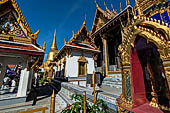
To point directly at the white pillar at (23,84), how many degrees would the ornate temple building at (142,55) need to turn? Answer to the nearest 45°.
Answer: approximately 45° to its right

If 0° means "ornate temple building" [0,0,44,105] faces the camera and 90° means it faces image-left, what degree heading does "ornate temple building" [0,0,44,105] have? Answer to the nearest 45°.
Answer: approximately 315°

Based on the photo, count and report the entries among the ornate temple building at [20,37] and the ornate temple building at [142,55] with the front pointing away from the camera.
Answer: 0

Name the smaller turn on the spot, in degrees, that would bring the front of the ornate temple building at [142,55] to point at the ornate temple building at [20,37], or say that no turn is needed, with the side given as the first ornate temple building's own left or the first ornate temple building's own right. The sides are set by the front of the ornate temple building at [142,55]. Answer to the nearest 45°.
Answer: approximately 45° to the first ornate temple building's own right

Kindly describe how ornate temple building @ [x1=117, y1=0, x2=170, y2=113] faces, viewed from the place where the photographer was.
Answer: facing the viewer and to the left of the viewer

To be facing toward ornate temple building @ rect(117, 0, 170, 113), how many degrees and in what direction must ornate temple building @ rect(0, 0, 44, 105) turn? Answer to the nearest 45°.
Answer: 0° — it already faces it

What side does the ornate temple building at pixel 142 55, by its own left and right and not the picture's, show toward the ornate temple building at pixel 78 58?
right
